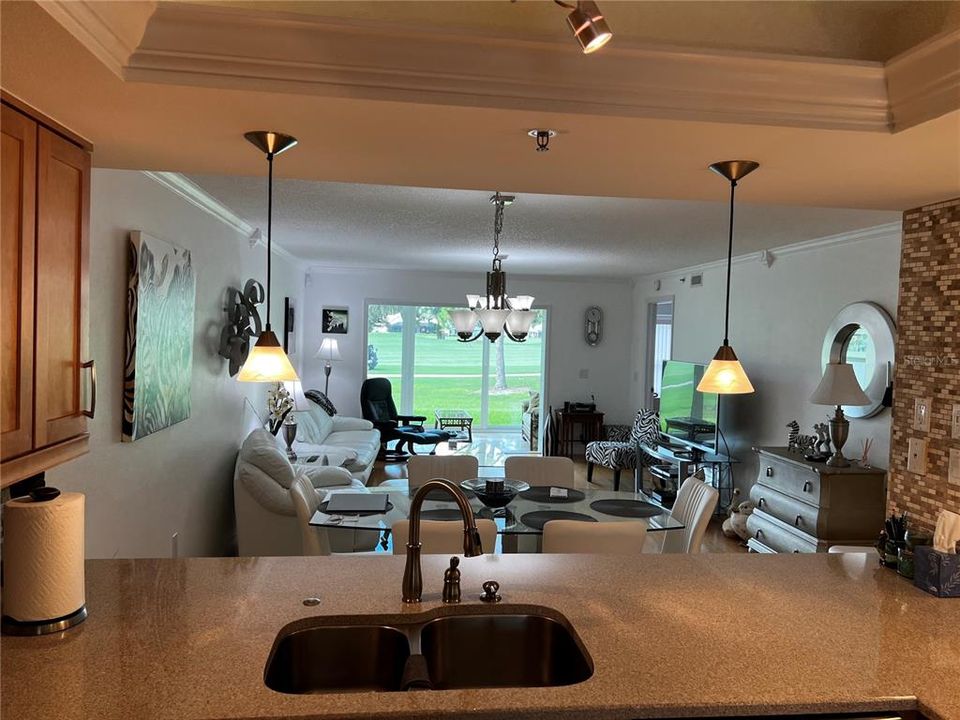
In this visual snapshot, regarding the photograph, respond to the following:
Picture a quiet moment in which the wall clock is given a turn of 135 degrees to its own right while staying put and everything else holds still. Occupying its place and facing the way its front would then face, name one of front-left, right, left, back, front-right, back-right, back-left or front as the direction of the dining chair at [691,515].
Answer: back-left

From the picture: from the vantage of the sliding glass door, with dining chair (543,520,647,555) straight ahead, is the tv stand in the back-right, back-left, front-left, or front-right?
front-left

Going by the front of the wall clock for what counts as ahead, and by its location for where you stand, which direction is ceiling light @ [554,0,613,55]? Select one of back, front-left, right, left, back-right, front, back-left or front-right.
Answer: front

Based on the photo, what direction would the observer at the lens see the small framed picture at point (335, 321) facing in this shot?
facing the viewer

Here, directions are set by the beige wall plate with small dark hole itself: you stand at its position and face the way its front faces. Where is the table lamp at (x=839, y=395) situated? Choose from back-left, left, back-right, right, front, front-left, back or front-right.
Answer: back-right

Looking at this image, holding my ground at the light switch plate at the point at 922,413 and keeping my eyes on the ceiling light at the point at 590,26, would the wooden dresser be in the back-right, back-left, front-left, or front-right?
back-right

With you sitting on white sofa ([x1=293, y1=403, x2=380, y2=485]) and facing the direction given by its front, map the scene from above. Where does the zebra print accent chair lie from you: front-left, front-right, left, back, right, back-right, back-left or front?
front-left

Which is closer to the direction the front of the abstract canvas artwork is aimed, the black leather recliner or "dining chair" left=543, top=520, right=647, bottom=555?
the dining chair

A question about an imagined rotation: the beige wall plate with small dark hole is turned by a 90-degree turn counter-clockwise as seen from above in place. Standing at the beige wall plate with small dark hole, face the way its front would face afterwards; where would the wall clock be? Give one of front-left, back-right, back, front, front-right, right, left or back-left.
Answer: back

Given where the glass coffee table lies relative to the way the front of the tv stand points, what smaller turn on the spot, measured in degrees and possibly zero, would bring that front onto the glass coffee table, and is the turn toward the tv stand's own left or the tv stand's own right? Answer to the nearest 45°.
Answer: approximately 90° to the tv stand's own right

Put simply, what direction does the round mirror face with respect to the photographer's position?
facing the viewer and to the left of the viewer

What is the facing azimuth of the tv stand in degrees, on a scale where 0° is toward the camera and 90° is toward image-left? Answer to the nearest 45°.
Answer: approximately 45°

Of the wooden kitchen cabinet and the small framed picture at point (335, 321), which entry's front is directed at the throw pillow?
the small framed picture

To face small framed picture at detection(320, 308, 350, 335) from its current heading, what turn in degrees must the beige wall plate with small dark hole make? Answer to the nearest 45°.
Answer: approximately 90° to its right

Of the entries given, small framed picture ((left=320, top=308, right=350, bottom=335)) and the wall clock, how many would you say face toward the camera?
2

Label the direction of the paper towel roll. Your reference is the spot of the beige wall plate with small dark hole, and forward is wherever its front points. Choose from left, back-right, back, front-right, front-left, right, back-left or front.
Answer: front

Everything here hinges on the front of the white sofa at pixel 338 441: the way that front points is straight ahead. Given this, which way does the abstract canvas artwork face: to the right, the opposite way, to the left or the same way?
the same way

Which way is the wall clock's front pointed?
toward the camera

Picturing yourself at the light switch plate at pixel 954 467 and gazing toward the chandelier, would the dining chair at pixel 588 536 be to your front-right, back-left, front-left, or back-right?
front-left

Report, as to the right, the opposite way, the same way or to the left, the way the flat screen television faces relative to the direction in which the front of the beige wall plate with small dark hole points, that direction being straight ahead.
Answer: the same way

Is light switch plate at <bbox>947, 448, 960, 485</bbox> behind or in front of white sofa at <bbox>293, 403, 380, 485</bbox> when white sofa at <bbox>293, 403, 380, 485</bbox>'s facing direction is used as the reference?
in front
